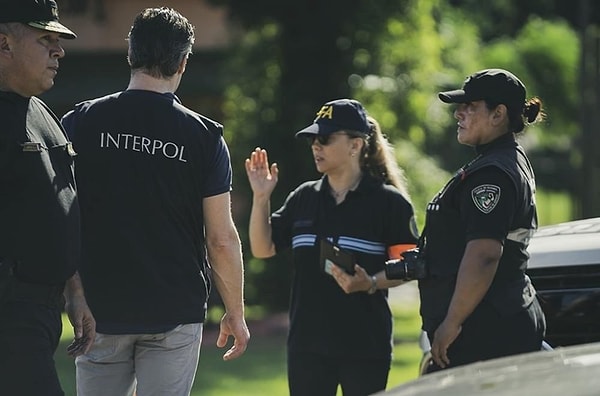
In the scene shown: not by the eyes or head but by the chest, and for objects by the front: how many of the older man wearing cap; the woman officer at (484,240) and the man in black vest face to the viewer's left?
1

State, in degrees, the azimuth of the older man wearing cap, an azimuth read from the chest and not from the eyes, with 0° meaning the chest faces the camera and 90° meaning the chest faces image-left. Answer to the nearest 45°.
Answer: approximately 315°

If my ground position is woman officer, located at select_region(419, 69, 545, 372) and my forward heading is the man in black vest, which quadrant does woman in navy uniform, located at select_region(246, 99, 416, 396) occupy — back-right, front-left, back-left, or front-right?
front-right

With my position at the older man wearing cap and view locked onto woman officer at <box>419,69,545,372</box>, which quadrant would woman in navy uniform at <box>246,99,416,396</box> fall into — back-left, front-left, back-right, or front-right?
front-left

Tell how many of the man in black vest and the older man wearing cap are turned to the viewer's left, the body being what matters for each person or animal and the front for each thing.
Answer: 0

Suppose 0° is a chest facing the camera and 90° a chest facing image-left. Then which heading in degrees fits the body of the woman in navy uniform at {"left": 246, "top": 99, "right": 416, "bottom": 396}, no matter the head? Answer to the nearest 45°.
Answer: approximately 45°

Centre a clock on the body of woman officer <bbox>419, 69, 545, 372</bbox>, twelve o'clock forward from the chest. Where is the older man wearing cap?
The older man wearing cap is roughly at 11 o'clock from the woman officer.

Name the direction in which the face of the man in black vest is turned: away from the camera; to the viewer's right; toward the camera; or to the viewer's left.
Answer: away from the camera

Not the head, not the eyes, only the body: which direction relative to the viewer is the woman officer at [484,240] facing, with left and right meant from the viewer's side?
facing to the left of the viewer

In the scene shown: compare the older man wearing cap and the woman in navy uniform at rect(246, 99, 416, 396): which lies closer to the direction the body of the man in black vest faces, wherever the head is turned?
the woman in navy uniform

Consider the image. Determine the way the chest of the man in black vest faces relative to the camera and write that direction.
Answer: away from the camera

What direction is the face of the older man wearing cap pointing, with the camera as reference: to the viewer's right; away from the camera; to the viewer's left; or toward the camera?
to the viewer's right

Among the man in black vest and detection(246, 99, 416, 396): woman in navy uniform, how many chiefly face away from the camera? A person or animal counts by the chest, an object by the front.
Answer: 1

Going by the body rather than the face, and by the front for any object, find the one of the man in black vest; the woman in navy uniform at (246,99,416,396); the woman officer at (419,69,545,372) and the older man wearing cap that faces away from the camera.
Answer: the man in black vest

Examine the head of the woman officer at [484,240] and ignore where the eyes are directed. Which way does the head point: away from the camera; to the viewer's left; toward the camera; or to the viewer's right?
to the viewer's left
